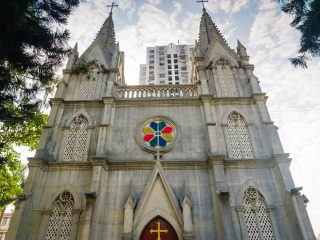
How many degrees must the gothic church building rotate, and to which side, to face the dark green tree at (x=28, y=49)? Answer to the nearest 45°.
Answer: approximately 45° to its right

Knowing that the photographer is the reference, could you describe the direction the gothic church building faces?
facing the viewer
